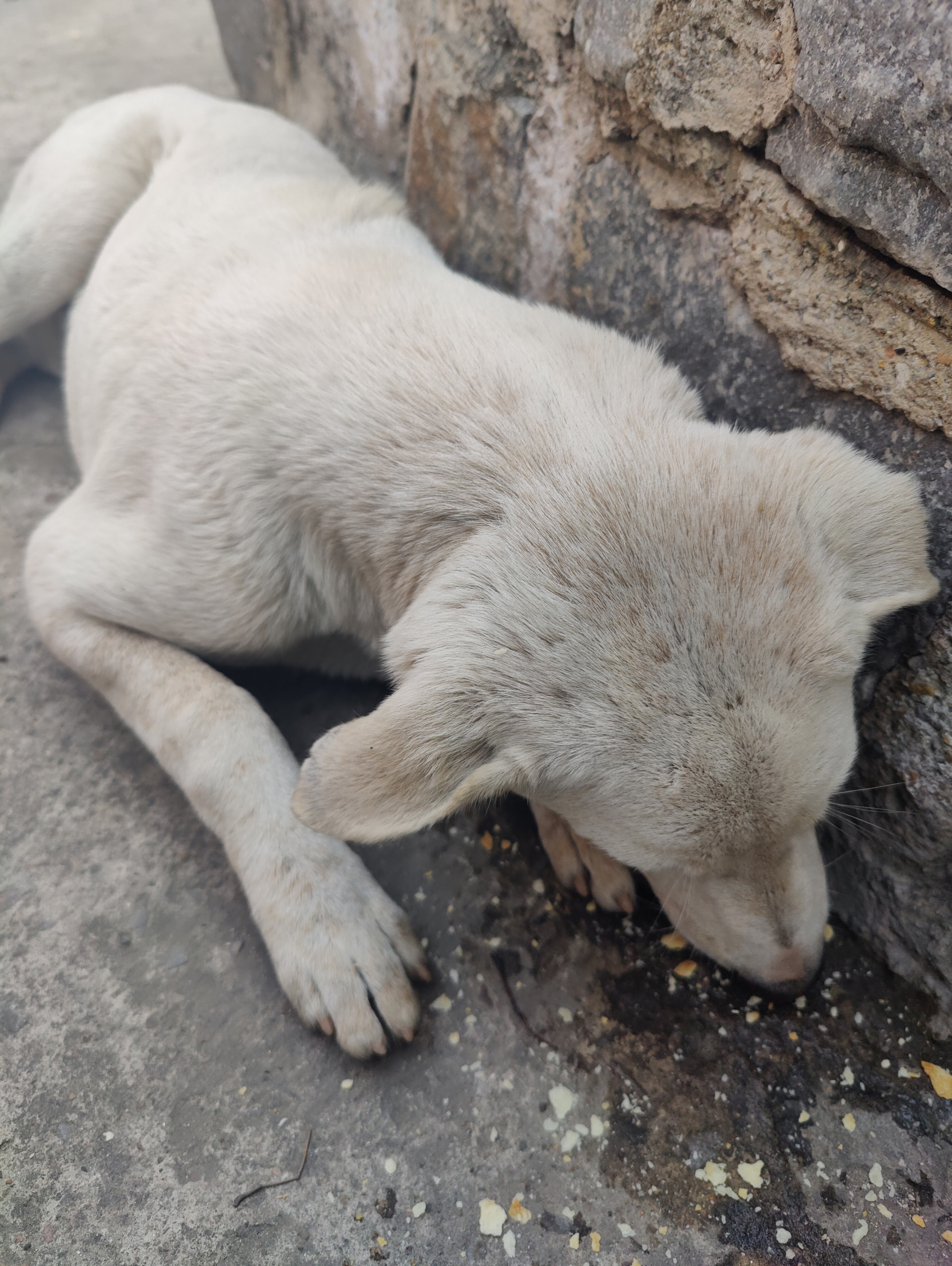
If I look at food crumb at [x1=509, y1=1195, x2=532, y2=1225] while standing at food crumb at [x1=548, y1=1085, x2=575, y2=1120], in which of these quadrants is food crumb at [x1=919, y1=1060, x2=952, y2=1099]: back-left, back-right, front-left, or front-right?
back-left

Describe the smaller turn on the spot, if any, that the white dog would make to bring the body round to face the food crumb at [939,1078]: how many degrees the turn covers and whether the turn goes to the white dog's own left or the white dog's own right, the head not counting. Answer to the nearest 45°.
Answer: approximately 45° to the white dog's own left

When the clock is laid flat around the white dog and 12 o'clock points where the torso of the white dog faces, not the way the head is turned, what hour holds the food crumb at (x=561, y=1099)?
The food crumb is roughly at 12 o'clock from the white dog.

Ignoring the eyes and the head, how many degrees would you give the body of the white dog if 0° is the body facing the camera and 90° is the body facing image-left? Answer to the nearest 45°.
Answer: approximately 315°

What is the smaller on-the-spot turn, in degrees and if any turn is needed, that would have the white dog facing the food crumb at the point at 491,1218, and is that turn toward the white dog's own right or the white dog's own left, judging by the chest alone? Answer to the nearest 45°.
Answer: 0° — it already faces it

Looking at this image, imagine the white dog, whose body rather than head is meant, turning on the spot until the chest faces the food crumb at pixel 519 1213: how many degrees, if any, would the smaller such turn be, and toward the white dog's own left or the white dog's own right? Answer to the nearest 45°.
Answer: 0° — it already faces it
